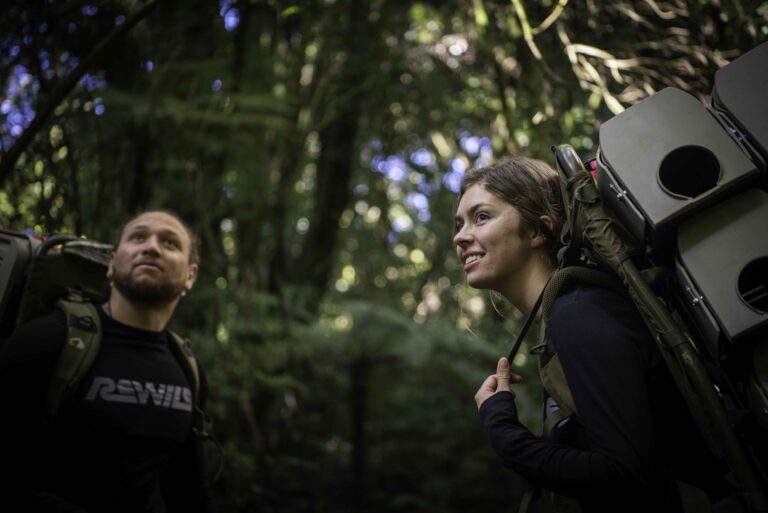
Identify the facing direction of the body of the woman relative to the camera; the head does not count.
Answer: to the viewer's left

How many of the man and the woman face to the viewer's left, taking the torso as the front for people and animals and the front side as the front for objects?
1

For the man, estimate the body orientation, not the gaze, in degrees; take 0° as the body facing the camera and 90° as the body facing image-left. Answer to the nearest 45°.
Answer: approximately 315°

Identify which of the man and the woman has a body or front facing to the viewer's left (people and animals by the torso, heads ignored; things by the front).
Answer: the woman

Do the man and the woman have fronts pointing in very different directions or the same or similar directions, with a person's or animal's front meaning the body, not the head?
very different directions
